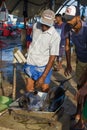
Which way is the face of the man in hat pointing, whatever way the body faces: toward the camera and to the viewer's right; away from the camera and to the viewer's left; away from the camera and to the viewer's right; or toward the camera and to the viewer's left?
toward the camera and to the viewer's left

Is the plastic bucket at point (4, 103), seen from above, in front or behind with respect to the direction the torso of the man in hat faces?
in front

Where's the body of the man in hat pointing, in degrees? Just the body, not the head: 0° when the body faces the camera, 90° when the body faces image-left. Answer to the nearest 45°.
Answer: approximately 45°
